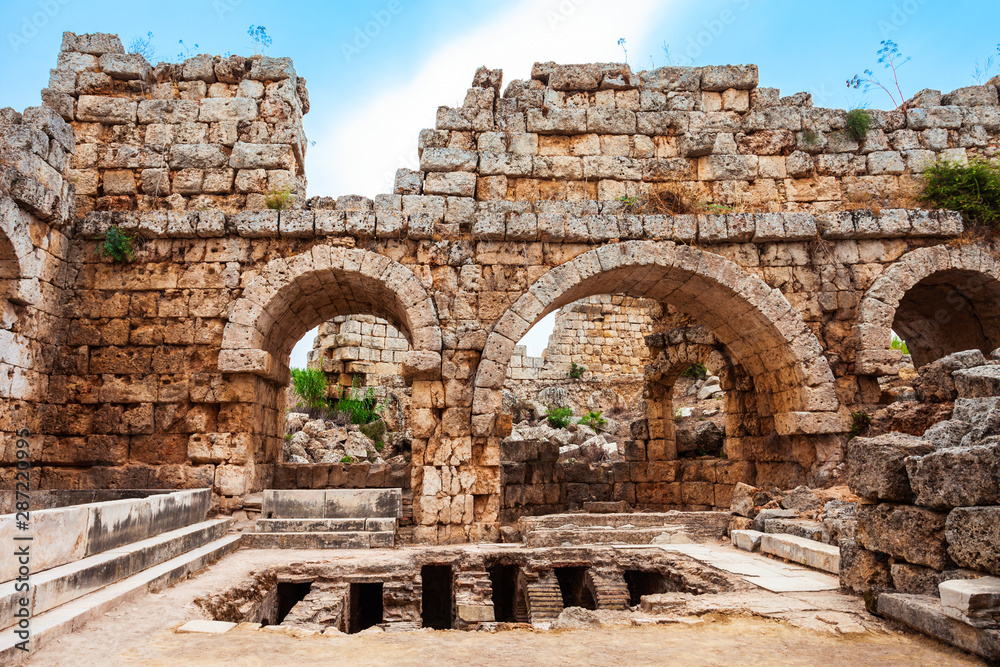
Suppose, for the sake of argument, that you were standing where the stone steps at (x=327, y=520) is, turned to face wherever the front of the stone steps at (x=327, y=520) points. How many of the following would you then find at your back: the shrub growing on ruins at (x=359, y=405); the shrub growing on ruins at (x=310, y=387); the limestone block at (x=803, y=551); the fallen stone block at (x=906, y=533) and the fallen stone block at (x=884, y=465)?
2

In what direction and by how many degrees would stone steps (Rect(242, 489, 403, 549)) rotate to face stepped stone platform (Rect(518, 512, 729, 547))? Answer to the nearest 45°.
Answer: approximately 90° to its left

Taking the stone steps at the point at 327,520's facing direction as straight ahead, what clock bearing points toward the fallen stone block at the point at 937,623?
The fallen stone block is roughly at 11 o'clock from the stone steps.

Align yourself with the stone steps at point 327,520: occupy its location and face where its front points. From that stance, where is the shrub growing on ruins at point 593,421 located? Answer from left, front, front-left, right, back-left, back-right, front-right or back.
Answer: back-left

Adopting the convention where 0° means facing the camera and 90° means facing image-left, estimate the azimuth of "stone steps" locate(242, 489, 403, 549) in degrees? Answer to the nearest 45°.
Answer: approximately 0°

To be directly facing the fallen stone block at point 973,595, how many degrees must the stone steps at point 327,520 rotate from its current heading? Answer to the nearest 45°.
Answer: approximately 45° to its left

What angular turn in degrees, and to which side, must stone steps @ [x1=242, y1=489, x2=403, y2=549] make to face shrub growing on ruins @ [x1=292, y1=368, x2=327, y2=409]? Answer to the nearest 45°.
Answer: approximately 180°

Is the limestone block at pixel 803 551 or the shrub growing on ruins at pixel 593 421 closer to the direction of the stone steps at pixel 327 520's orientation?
the limestone block

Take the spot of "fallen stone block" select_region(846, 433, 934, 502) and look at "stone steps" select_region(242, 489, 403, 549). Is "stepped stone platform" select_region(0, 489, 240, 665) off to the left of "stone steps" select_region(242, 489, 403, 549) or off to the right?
left

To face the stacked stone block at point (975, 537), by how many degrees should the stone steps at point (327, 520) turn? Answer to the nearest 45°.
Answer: approximately 45° to its left

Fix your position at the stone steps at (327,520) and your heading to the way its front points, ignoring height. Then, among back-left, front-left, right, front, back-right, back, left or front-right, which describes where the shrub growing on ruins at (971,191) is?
left
